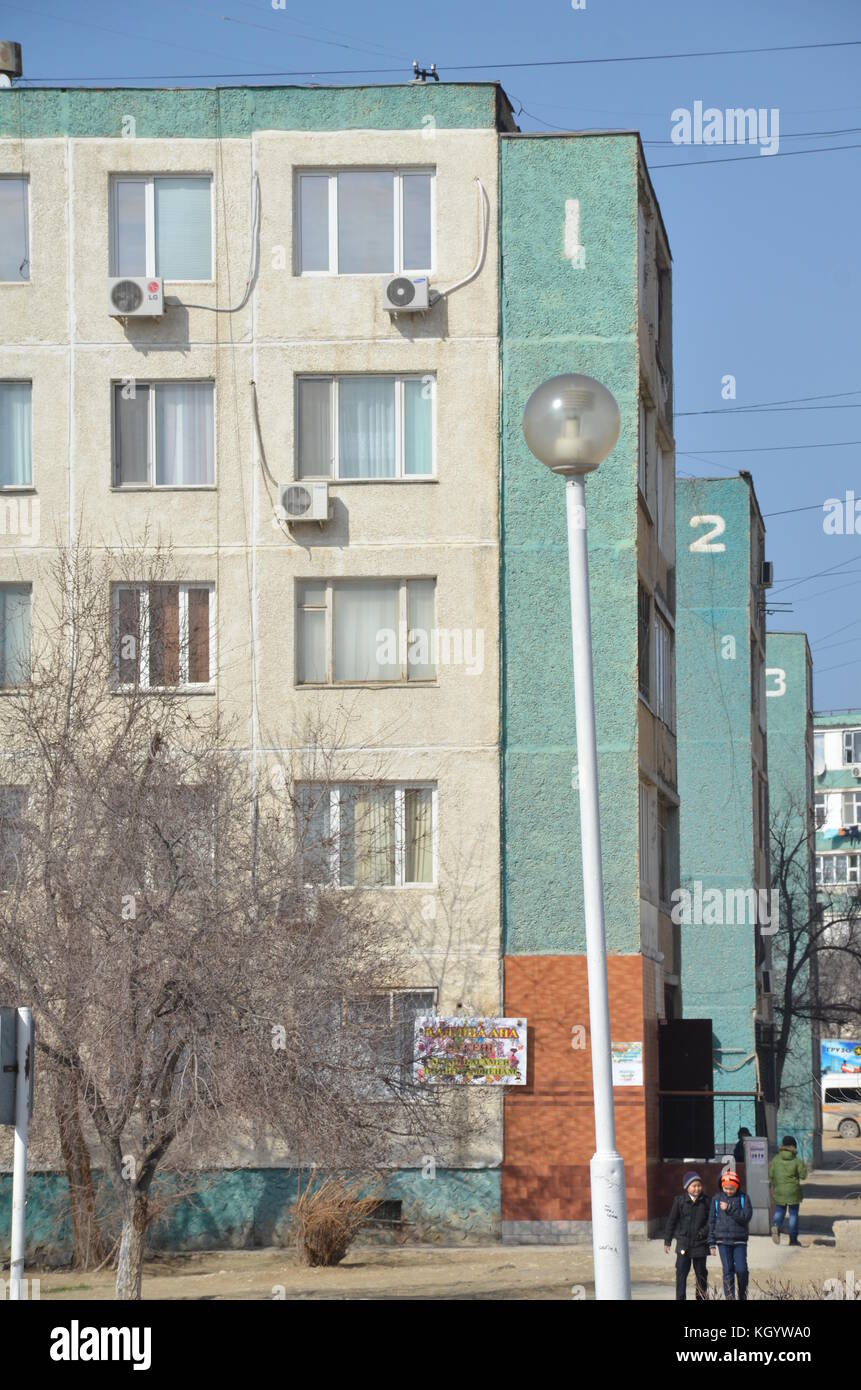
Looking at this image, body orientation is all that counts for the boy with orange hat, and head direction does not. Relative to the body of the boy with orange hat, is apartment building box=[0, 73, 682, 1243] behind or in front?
behind

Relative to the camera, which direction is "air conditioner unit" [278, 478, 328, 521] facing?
toward the camera

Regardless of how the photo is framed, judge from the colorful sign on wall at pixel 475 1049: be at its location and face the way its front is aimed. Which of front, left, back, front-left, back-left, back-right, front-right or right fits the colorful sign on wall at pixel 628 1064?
left

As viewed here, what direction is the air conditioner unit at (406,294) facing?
toward the camera

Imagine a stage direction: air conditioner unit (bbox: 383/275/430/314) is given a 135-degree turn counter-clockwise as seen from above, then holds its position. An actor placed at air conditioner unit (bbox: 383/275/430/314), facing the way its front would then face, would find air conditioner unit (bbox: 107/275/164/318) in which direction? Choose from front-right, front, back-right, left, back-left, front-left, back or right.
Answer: back-left

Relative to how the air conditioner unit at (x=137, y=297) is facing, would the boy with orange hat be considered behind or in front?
in front

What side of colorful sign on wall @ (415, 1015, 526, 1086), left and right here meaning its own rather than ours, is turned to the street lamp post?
front
